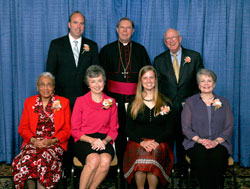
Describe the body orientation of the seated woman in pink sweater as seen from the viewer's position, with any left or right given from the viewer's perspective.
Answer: facing the viewer

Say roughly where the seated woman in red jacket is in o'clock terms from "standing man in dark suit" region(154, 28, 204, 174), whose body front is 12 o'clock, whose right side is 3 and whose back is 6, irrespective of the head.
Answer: The seated woman in red jacket is roughly at 2 o'clock from the standing man in dark suit.

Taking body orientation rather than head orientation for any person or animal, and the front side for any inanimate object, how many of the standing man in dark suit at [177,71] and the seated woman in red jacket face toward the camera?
2

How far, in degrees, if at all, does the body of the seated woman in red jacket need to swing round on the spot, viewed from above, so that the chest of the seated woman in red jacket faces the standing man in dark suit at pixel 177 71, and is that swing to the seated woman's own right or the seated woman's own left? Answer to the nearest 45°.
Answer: approximately 90° to the seated woman's own left

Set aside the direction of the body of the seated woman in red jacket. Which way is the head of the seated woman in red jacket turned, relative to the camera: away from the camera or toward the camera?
toward the camera

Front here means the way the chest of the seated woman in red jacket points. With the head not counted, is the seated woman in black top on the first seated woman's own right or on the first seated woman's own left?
on the first seated woman's own left

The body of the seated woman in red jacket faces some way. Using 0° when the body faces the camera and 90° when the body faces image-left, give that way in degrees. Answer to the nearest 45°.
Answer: approximately 0°

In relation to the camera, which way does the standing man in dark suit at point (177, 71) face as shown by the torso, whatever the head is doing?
toward the camera

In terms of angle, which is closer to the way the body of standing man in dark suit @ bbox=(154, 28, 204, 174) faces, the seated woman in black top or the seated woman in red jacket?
the seated woman in black top
